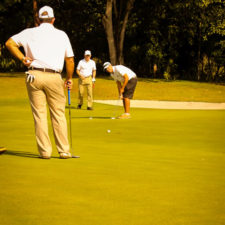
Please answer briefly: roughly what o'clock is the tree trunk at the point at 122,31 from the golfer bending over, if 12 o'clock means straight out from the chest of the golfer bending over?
The tree trunk is roughly at 3 o'clock from the golfer bending over.

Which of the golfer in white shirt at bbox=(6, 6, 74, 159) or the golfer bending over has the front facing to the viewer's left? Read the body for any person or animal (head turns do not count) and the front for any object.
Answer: the golfer bending over

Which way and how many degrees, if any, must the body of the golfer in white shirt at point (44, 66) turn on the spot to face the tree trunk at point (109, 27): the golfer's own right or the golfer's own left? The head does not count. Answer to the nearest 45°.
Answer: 0° — they already face it

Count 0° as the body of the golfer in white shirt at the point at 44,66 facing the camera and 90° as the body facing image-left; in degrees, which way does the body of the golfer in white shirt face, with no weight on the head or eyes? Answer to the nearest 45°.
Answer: approximately 180°

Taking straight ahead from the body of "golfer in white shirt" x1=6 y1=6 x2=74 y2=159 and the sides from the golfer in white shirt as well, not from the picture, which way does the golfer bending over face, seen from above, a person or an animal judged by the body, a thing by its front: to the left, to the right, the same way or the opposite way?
to the left

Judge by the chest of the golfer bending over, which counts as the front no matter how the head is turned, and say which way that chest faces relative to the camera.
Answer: to the viewer's left

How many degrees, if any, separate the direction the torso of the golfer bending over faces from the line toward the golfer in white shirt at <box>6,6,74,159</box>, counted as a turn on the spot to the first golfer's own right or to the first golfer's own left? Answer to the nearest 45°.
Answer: approximately 90° to the first golfer's own left

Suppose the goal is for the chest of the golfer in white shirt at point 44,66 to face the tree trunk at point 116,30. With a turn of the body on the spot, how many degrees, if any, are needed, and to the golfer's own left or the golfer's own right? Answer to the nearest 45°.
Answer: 0° — they already face it

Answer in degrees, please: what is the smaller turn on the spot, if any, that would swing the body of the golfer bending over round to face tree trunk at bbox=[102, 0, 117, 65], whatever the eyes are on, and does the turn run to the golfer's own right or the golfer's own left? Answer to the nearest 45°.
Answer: approximately 90° to the golfer's own right

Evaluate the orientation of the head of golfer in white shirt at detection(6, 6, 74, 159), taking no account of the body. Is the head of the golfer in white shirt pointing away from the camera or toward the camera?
away from the camera
